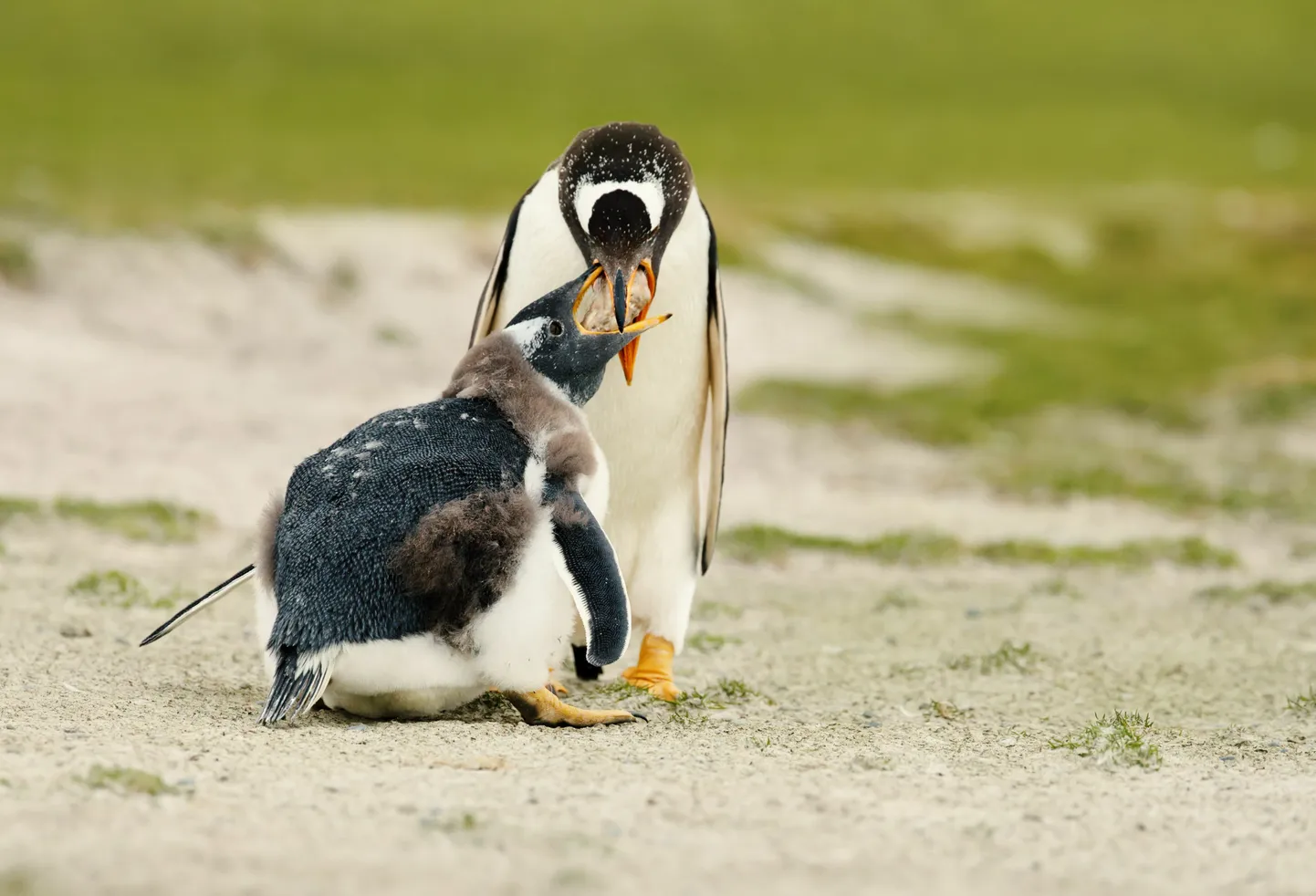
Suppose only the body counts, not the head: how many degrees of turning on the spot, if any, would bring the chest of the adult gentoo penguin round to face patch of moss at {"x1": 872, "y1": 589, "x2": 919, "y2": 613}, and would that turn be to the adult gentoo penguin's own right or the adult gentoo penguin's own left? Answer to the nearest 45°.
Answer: approximately 135° to the adult gentoo penguin's own left

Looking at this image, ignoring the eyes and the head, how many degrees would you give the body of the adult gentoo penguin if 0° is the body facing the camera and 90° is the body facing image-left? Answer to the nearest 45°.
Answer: approximately 0°

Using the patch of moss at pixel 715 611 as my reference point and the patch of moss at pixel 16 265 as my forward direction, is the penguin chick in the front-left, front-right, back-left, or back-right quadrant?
back-left

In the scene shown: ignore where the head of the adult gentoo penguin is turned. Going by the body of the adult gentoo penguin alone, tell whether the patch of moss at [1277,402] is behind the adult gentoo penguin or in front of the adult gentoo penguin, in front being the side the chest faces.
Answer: behind

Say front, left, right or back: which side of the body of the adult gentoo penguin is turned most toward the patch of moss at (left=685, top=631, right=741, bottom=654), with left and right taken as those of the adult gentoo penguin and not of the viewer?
back

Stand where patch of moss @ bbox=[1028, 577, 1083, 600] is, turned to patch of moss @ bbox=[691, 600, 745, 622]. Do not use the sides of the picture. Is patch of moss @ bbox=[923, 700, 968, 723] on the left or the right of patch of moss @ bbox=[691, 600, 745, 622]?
left

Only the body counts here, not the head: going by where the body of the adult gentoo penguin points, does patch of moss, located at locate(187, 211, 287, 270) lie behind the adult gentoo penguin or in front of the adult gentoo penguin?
behind

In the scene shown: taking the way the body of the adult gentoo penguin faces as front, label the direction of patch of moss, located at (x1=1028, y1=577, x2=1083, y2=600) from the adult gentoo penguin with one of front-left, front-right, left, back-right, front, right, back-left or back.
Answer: back-left

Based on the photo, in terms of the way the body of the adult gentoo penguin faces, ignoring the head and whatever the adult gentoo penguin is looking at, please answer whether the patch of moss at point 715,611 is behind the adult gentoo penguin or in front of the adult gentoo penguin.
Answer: behind

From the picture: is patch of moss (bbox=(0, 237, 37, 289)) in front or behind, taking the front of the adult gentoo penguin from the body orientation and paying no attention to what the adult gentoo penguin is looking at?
behind

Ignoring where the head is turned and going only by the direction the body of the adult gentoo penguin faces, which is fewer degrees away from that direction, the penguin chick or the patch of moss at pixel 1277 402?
the penguin chick
